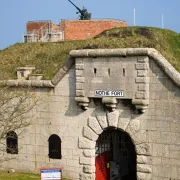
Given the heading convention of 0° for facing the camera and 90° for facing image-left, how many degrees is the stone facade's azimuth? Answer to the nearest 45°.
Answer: approximately 0°

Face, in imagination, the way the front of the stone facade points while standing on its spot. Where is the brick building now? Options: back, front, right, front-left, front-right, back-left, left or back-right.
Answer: back
